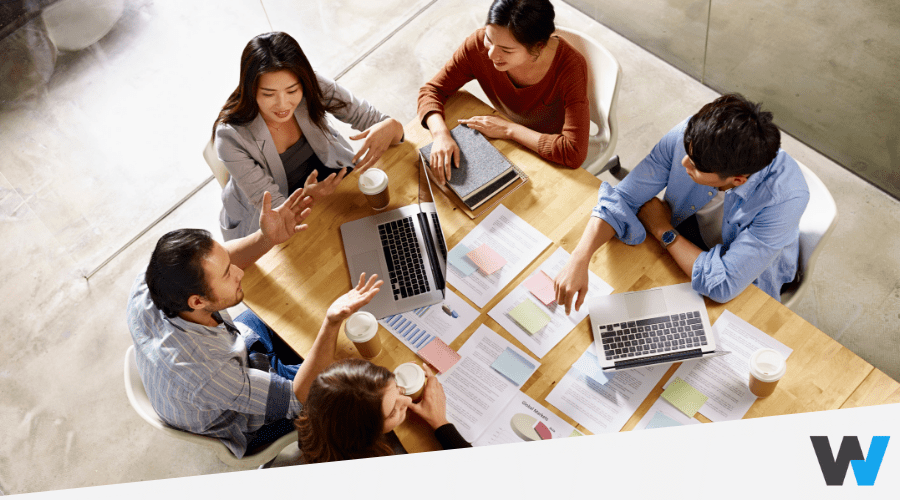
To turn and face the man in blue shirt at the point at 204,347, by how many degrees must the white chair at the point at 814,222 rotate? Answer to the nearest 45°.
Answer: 0° — it already faces them

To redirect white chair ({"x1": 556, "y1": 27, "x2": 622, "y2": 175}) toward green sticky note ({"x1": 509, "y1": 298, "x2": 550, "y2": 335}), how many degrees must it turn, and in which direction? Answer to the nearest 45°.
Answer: approximately 45° to its left

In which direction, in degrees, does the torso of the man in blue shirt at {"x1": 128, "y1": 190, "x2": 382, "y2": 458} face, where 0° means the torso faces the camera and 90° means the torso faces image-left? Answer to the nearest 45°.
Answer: approximately 225°

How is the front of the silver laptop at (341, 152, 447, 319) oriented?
to the viewer's left

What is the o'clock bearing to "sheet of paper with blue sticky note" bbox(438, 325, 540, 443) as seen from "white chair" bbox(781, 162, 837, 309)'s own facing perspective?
The sheet of paper with blue sticky note is roughly at 12 o'clock from the white chair.

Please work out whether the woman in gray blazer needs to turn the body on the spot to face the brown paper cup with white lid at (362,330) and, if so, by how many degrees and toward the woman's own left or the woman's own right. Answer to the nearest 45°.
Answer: approximately 45° to the woman's own right

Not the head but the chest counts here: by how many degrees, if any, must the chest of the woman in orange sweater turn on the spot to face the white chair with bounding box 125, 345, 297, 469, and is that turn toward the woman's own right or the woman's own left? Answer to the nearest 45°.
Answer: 0° — they already face it

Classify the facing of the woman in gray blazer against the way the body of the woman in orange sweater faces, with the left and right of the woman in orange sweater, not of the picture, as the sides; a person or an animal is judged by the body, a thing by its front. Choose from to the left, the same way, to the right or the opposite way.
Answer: to the left

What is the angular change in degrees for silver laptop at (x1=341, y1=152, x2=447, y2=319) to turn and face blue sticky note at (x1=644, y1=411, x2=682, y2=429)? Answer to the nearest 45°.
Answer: approximately 135° to its left
